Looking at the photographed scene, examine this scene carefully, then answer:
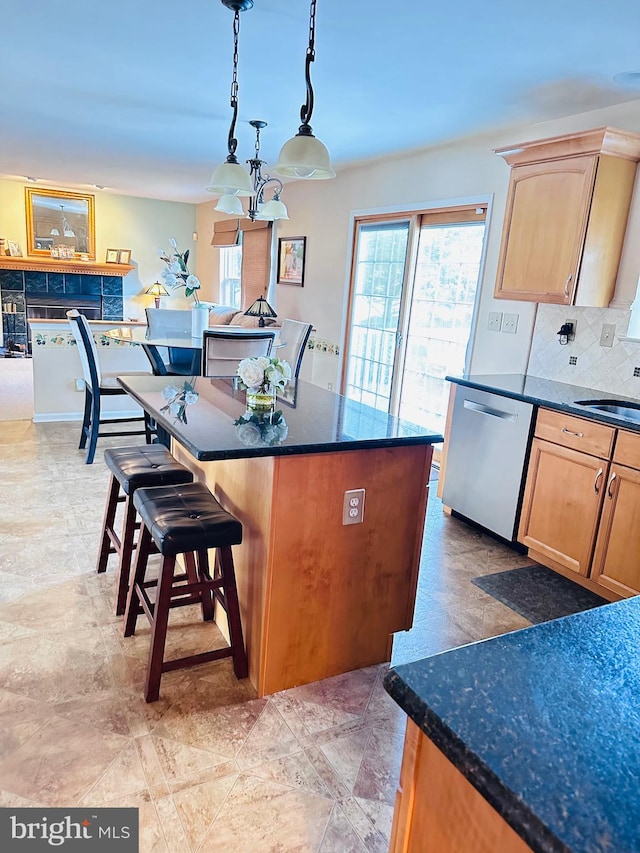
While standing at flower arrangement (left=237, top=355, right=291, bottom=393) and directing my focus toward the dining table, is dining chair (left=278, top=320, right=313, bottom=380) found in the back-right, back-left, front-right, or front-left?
front-right

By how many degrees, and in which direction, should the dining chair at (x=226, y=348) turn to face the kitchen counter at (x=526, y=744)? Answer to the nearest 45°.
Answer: approximately 180°

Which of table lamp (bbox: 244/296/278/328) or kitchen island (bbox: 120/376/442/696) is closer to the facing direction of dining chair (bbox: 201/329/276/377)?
the table lamp

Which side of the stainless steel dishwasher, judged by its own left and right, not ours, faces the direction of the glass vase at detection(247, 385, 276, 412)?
front

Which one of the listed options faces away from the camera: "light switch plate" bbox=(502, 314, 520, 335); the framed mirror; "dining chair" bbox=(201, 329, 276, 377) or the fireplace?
the dining chair

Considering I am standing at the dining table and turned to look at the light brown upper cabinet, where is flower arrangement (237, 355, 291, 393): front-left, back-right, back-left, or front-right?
front-right

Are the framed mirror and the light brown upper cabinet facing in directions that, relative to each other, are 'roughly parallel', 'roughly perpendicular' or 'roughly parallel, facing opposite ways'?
roughly perpendicular

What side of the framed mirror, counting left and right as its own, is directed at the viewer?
front

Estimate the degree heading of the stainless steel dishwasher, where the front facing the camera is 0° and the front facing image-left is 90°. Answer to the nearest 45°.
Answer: approximately 45°

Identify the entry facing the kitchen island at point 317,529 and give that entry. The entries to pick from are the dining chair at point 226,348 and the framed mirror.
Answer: the framed mirror

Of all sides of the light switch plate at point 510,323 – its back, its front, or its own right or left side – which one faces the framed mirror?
right

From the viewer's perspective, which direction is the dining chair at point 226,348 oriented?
away from the camera

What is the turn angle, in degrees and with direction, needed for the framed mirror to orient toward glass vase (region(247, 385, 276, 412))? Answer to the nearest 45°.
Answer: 0° — it already faces it

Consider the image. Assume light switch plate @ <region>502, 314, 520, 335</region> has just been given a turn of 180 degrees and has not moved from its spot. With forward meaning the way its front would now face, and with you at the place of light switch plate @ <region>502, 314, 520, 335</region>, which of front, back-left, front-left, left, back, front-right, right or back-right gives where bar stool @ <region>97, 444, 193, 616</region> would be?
back

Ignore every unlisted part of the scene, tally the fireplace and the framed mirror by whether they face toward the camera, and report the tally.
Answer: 2

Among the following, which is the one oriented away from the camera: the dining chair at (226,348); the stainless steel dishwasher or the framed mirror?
the dining chair

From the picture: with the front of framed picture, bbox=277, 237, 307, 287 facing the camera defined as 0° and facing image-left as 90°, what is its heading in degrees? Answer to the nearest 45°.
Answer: approximately 45°
